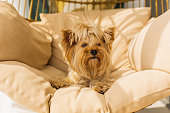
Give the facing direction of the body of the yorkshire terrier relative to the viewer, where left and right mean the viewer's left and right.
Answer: facing the viewer
